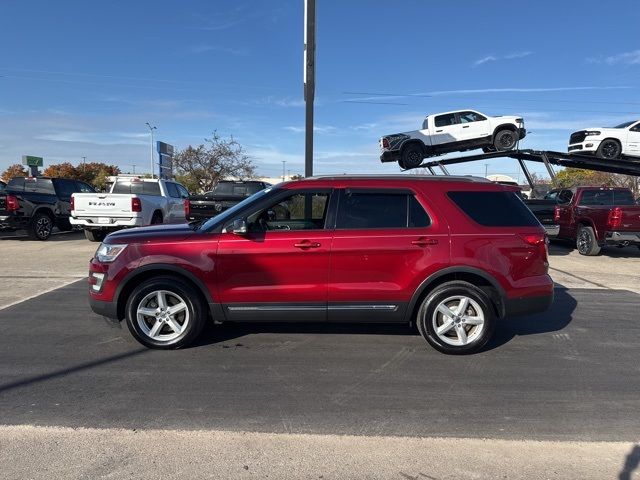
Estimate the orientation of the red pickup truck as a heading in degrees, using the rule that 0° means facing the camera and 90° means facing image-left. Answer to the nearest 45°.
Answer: approximately 135°

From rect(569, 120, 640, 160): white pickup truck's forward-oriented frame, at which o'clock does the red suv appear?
The red suv is roughly at 11 o'clock from the white pickup truck.

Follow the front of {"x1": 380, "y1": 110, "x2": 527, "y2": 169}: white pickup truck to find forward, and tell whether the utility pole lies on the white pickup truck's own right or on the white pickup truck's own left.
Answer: on the white pickup truck's own right

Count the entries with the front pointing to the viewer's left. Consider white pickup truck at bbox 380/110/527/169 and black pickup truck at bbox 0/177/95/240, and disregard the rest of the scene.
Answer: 0

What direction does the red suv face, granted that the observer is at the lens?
facing to the left of the viewer

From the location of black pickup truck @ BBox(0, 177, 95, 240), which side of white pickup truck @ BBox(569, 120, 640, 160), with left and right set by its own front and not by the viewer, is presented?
front

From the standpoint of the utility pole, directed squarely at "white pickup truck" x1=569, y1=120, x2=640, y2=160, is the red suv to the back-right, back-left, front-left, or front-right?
back-right

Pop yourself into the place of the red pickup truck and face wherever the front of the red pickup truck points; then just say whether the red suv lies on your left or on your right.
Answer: on your left

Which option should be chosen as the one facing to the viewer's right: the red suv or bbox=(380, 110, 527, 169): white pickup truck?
the white pickup truck

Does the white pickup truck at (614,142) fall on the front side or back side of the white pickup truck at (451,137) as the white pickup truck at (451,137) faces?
on the front side

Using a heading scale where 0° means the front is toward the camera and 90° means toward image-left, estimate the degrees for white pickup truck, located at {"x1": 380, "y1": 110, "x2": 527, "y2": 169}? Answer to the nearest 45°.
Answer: approximately 270°

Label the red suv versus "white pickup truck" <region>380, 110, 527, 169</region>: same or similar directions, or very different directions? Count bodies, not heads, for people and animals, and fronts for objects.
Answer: very different directions

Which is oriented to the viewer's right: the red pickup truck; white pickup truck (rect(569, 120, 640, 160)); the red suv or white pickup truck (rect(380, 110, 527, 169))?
white pickup truck (rect(380, 110, 527, 169))

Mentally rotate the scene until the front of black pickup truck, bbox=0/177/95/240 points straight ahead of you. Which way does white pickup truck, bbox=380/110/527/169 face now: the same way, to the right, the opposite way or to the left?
to the right

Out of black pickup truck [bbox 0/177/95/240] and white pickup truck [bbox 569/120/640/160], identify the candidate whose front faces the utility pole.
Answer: the white pickup truck

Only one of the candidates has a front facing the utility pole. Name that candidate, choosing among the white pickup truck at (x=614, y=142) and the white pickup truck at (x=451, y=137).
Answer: the white pickup truck at (x=614, y=142)

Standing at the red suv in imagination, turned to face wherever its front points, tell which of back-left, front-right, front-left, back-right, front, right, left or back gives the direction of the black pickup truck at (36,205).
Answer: front-right
